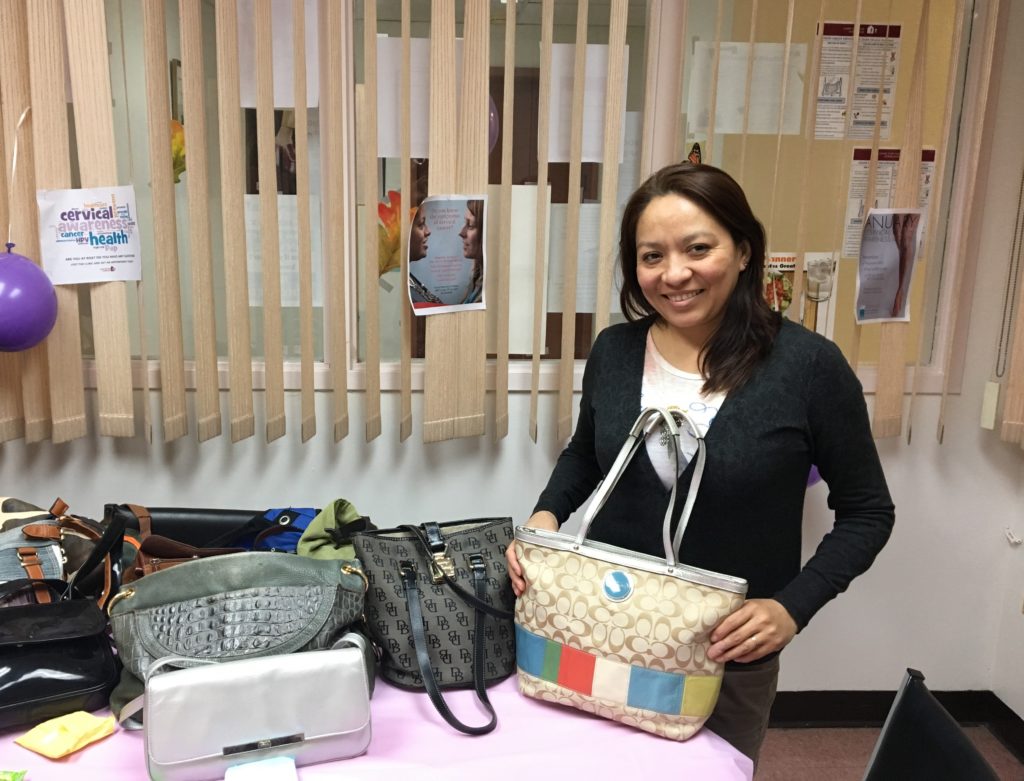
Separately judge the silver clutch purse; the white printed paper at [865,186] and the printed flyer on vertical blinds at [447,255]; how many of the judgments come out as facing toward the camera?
3

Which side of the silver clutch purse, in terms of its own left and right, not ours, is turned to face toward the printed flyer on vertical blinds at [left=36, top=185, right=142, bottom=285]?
back

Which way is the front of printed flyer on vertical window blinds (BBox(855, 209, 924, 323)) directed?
toward the camera

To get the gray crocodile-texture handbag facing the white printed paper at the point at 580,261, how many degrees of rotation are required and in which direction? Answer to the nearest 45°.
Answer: approximately 135° to its left

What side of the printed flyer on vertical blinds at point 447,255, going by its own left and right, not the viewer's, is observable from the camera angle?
front

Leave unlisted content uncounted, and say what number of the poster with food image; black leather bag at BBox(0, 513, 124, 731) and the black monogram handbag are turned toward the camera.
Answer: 3

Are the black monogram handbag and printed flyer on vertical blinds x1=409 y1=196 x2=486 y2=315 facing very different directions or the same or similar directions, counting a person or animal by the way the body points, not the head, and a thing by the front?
same or similar directions

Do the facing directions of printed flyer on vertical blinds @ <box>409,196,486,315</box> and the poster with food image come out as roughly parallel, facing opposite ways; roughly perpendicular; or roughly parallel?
roughly parallel

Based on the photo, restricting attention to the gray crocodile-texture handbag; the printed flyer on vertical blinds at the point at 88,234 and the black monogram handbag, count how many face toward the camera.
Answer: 3

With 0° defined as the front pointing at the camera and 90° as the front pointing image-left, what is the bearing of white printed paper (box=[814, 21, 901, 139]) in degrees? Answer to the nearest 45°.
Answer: approximately 0°

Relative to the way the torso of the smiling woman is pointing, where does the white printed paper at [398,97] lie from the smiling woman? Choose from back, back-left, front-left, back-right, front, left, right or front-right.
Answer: right

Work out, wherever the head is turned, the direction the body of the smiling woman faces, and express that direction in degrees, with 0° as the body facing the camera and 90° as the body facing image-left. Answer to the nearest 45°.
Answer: approximately 45°

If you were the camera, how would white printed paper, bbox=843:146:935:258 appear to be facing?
facing the viewer
